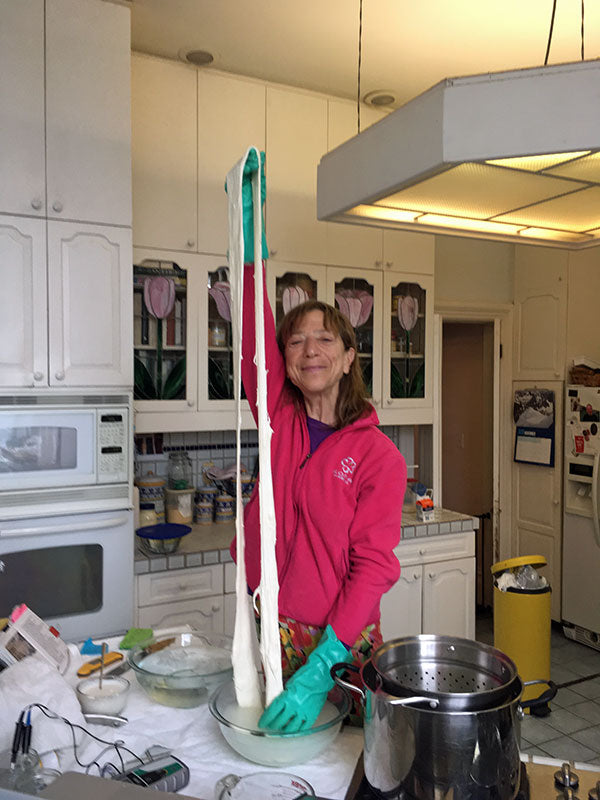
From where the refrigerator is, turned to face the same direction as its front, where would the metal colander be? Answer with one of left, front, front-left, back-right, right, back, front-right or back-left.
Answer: front-left

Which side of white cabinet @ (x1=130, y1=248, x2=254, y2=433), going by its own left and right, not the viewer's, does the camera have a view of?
front

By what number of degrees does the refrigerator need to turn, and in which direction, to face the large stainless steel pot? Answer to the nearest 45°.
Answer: approximately 45° to its left

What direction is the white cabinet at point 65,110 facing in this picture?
toward the camera

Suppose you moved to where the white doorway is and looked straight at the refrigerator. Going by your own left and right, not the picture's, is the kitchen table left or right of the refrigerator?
right

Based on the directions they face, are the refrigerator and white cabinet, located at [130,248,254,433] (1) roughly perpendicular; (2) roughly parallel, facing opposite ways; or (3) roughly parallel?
roughly perpendicular

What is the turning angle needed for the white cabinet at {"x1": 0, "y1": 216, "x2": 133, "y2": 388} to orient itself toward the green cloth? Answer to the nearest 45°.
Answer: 0° — it already faces it

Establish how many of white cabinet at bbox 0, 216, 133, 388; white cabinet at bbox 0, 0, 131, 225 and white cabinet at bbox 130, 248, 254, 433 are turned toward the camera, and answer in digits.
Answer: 3

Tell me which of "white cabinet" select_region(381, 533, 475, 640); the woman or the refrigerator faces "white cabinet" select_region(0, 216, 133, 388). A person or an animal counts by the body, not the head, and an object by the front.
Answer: the refrigerator

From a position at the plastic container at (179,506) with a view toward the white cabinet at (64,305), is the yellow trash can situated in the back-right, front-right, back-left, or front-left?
back-left

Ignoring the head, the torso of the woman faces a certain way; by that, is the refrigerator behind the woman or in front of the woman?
behind

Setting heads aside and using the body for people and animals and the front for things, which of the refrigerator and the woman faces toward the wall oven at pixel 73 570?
the refrigerator

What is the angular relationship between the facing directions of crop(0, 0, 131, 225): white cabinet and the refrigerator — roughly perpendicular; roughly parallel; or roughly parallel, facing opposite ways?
roughly perpendicular

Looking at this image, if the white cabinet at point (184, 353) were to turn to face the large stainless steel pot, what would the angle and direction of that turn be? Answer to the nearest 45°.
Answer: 0° — it already faces it

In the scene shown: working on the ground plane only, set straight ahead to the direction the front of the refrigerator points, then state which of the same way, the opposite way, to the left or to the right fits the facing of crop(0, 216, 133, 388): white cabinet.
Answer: to the left
